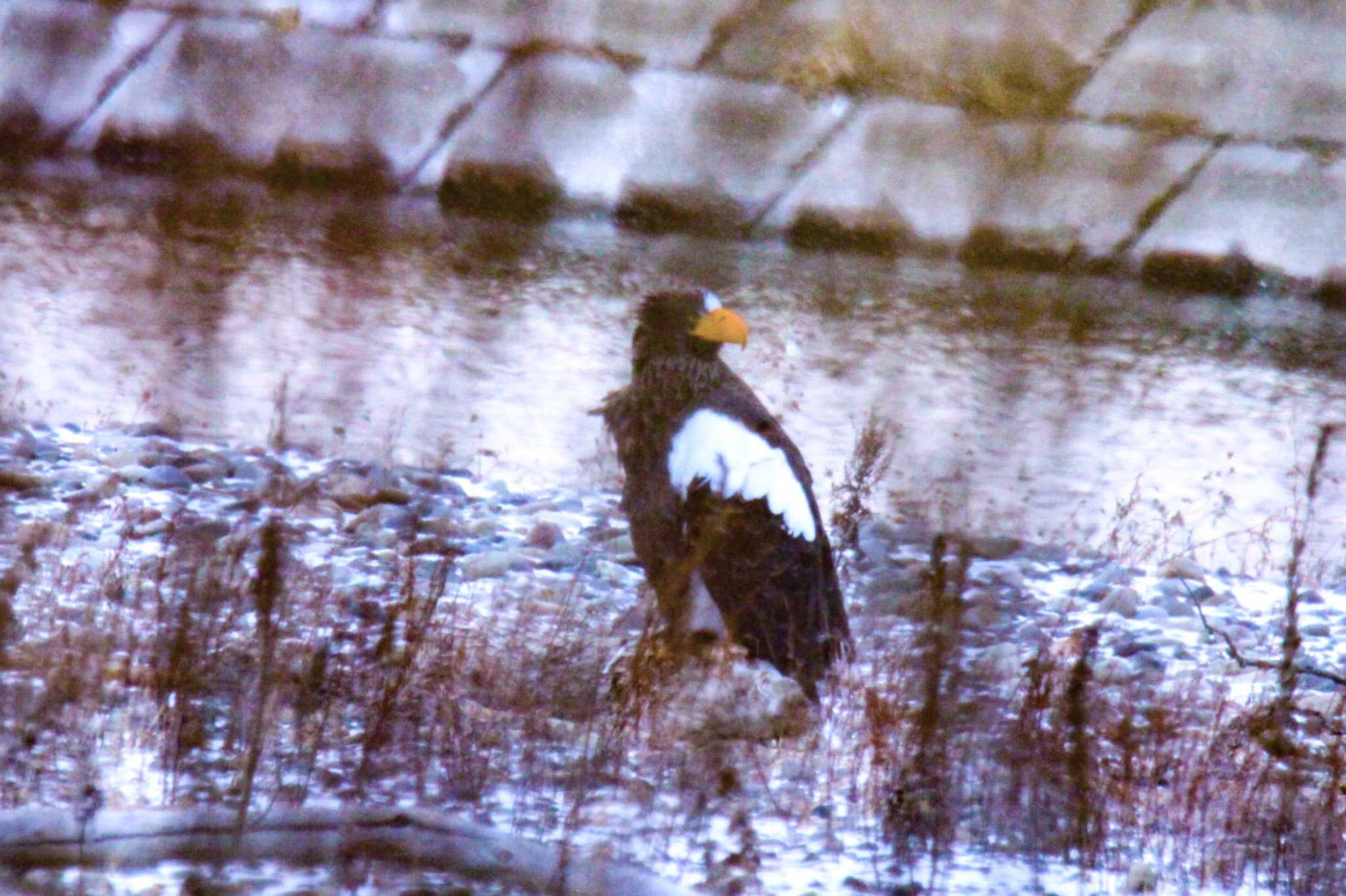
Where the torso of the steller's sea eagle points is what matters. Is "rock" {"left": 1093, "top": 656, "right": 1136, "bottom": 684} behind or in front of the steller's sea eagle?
behind

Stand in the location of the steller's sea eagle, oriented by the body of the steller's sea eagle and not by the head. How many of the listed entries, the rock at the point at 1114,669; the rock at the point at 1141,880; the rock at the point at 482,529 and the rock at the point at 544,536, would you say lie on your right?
2
